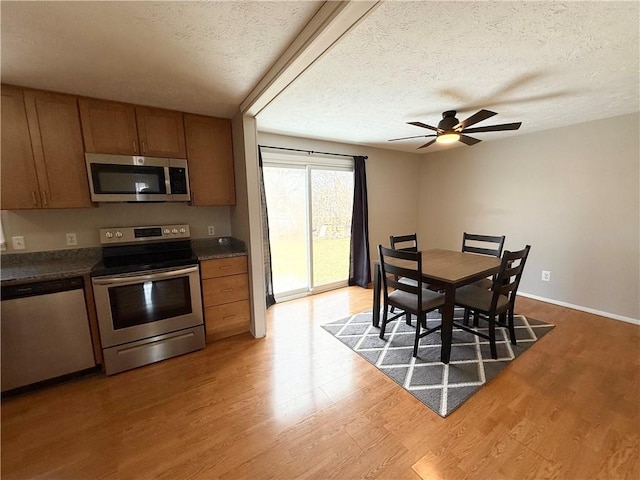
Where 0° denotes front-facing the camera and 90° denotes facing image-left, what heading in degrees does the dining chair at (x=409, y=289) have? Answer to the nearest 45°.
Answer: approximately 225°

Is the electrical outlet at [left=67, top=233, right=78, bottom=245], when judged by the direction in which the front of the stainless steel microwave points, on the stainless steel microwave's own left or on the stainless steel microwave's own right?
on the stainless steel microwave's own right

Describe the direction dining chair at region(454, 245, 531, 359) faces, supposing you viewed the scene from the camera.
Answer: facing away from the viewer and to the left of the viewer

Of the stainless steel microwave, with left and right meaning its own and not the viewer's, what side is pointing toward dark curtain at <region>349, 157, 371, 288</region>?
left

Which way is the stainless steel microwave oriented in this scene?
toward the camera

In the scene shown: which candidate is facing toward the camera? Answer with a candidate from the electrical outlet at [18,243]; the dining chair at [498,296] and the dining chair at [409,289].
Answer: the electrical outlet

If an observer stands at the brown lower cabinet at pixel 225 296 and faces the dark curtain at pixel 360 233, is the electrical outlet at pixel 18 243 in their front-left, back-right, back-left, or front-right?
back-left

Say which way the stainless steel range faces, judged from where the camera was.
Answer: facing the viewer

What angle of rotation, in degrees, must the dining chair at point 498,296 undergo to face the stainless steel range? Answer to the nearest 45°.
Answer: approximately 90° to its left

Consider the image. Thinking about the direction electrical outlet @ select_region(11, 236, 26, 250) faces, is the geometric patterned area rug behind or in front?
in front

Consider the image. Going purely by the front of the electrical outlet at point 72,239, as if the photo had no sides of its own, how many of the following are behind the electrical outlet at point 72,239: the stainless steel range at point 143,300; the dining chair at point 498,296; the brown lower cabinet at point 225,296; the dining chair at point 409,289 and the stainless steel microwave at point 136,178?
0

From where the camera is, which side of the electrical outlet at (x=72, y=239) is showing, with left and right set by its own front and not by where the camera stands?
front

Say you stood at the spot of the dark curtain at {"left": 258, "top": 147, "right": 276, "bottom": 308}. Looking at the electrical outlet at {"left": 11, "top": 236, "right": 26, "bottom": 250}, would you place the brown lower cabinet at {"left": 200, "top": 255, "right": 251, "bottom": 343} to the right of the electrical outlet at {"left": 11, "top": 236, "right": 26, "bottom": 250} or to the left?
left

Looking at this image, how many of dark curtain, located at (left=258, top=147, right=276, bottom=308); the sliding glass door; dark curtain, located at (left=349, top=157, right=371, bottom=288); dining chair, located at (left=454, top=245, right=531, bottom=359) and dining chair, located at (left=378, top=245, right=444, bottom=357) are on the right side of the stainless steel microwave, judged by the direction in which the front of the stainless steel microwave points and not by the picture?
0

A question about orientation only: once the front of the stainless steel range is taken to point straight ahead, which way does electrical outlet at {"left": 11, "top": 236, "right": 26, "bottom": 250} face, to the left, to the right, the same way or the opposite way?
the same way

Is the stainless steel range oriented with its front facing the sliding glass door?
no

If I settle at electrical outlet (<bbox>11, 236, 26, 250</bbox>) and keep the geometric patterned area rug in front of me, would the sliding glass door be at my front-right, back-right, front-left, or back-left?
front-left

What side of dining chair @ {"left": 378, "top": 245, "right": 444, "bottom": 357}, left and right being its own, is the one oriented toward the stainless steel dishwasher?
back

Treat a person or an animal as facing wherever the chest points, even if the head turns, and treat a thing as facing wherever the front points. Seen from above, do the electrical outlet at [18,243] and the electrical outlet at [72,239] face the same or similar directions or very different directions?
same or similar directions

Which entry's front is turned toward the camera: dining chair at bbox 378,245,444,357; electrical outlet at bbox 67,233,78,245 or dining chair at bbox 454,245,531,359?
the electrical outlet
